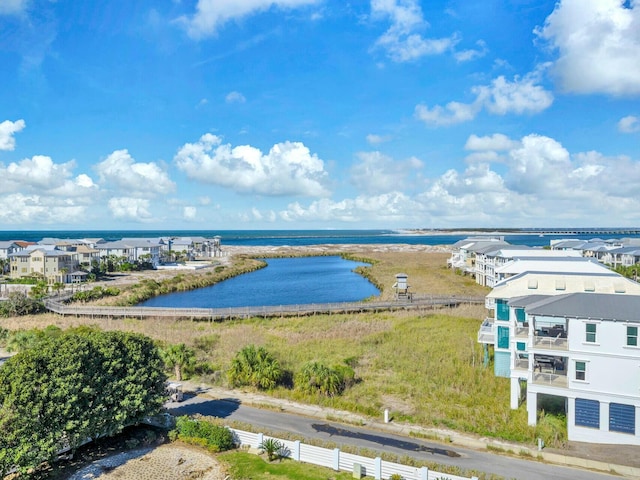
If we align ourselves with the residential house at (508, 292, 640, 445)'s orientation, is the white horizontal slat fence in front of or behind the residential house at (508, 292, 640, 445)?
in front

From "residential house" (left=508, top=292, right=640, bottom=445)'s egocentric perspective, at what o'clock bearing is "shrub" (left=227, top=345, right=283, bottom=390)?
The shrub is roughly at 12 o'clock from the residential house.

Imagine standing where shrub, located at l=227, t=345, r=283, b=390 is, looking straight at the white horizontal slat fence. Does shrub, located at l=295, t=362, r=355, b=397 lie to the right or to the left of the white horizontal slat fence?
left

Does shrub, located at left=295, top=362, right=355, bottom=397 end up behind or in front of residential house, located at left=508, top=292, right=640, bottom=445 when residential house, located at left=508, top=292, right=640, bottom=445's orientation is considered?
in front

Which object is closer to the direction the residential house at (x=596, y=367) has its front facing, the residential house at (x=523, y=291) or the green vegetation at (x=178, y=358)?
the green vegetation

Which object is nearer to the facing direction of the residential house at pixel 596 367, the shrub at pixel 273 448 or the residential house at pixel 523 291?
the shrub

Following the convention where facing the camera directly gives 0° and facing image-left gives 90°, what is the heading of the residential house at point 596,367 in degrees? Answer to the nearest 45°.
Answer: approximately 0°

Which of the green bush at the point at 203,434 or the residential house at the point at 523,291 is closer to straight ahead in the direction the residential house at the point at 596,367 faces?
the green bush

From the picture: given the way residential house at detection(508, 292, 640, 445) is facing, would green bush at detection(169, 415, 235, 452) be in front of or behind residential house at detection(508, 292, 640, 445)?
in front
